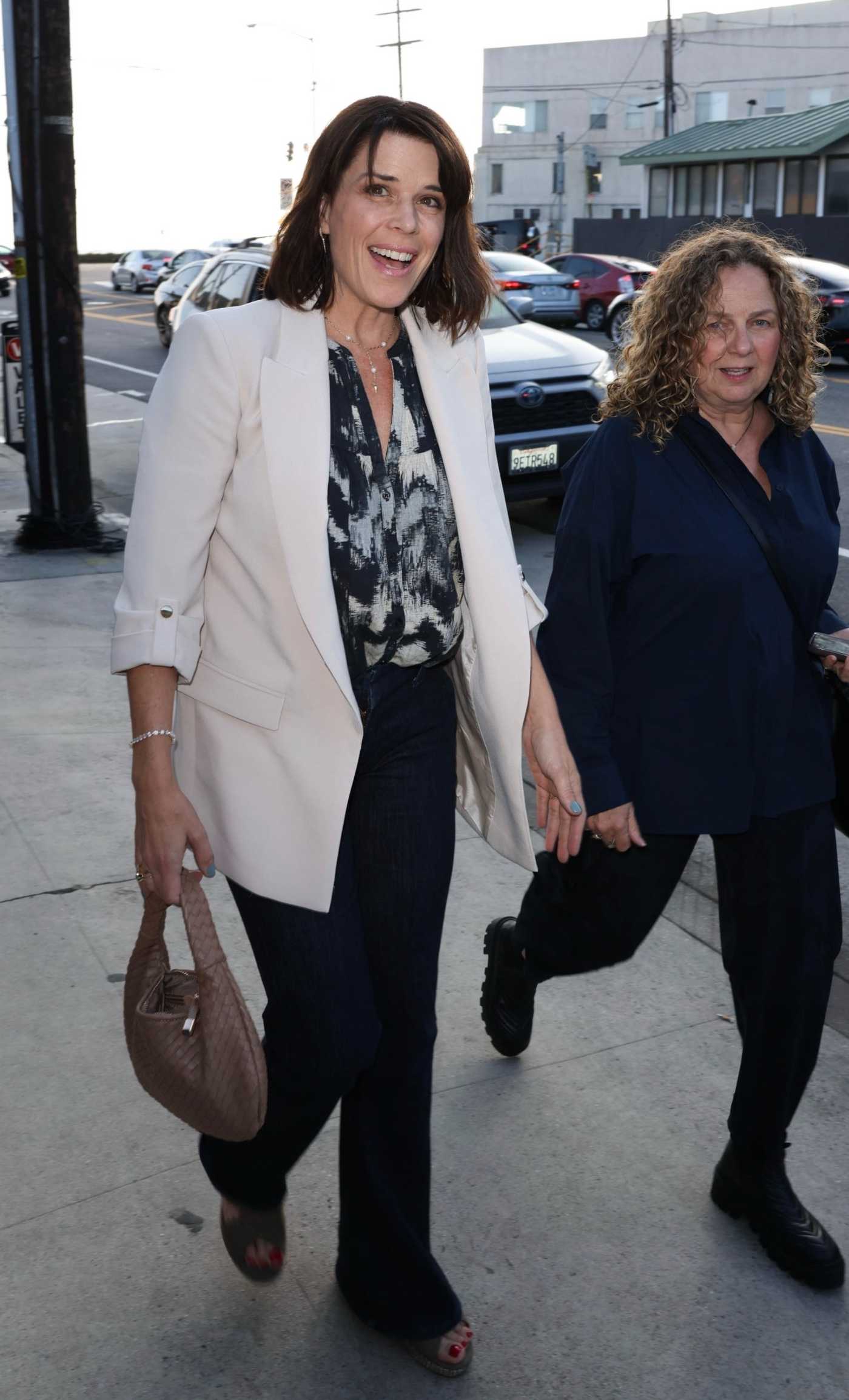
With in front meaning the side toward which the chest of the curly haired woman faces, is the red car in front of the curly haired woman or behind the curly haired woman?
behind

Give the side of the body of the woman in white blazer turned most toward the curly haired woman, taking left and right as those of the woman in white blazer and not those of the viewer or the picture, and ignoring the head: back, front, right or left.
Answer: left

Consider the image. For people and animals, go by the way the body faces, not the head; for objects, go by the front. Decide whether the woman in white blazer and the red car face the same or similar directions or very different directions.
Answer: very different directions

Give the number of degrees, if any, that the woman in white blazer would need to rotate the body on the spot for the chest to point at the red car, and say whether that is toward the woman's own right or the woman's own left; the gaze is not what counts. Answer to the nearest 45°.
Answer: approximately 135° to the woman's own left

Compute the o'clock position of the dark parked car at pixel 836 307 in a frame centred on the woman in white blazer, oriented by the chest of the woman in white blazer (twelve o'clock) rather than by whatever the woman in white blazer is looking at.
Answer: The dark parked car is roughly at 8 o'clock from the woman in white blazer.

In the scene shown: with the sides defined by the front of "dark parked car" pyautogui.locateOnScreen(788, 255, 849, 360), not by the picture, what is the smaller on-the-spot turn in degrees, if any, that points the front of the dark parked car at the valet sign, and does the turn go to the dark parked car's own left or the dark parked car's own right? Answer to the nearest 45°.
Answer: approximately 135° to the dark parked car's own left

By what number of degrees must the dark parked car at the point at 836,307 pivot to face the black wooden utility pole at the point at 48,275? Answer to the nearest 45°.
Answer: approximately 135° to its left

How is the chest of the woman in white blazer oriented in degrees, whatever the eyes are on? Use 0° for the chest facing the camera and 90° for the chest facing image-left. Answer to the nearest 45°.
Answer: approximately 315°

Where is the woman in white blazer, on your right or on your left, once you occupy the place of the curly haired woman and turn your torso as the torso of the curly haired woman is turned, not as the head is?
on your right

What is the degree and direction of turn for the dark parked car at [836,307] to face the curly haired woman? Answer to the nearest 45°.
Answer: approximately 135° to its left

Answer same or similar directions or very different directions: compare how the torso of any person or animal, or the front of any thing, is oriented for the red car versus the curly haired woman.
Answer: very different directions
